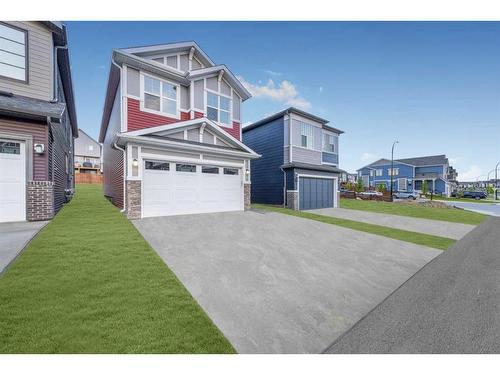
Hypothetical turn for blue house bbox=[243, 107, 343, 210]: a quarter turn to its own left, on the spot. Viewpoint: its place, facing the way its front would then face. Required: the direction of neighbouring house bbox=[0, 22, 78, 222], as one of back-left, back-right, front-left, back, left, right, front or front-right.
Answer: back

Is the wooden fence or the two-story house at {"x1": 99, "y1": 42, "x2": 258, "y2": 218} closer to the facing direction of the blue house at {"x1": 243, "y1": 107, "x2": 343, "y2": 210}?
the two-story house

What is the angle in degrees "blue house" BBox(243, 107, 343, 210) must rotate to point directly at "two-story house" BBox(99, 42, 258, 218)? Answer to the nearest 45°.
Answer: approximately 90° to its right

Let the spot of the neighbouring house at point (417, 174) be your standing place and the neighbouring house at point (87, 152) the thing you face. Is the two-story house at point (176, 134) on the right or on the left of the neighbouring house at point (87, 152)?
left

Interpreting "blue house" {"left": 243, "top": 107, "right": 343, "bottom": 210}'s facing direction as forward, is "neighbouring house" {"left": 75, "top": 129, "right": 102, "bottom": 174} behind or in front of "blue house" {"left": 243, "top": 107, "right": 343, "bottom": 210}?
behind

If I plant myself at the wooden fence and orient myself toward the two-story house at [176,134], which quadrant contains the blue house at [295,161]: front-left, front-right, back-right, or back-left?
front-left

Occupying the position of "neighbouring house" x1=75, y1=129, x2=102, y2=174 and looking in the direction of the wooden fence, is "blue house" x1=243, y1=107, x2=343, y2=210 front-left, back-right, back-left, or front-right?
front-left

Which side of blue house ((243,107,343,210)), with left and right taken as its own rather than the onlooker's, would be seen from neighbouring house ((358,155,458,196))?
left

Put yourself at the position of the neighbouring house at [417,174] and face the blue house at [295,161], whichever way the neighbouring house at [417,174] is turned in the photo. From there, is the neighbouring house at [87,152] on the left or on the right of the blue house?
right

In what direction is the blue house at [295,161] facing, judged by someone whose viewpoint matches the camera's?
facing the viewer and to the right of the viewer

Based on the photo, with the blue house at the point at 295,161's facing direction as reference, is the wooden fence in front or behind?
behind
